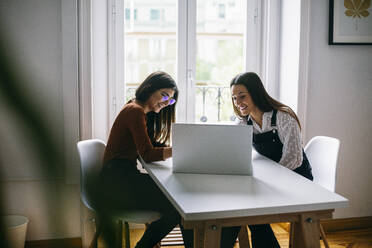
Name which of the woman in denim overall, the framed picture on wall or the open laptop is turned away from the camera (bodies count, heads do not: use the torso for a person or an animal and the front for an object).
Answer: the open laptop

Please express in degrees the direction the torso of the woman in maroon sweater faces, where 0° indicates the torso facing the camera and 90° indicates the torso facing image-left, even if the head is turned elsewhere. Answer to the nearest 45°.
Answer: approximately 270°

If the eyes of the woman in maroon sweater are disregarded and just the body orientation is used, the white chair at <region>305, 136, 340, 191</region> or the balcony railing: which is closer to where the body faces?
the white chair

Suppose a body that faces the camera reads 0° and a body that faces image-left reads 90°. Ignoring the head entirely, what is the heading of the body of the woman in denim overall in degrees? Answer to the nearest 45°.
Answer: approximately 45°

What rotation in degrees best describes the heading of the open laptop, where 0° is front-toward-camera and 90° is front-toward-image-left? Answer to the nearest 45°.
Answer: approximately 180°

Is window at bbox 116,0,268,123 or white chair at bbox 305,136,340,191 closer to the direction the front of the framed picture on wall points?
the white chair

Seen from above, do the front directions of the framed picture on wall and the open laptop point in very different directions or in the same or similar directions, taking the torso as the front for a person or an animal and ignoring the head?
very different directions

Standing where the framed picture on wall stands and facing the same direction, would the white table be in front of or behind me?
in front

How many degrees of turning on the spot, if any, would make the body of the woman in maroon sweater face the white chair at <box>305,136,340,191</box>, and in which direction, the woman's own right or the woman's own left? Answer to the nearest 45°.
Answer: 0° — they already face it

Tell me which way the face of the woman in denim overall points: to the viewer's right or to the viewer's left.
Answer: to the viewer's left

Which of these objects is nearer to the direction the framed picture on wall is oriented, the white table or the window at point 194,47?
the white table

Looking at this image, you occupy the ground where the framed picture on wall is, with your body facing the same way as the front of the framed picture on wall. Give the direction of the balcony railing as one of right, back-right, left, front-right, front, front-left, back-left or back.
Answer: right
